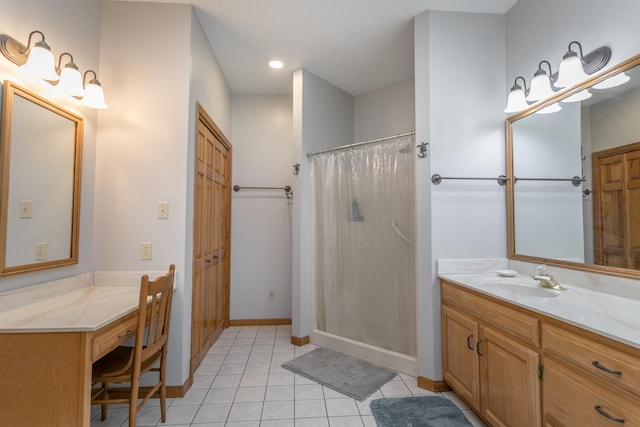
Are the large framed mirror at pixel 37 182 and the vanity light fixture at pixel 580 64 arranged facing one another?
yes

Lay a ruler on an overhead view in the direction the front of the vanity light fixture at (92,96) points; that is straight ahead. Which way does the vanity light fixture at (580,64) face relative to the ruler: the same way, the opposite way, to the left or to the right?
the opposite way

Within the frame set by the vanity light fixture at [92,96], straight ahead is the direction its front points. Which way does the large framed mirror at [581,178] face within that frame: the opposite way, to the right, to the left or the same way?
the opposite way

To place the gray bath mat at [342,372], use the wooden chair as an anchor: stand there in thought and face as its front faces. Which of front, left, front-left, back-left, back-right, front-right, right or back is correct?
back-right

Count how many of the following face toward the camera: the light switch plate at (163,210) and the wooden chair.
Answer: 1

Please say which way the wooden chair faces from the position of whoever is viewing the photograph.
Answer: facing away from the viewer and to the left of the viewer

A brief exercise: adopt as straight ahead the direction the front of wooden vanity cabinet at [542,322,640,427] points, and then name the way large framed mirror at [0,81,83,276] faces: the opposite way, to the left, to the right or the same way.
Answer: the opposite way
